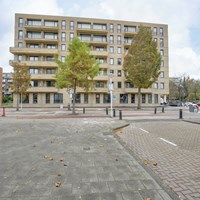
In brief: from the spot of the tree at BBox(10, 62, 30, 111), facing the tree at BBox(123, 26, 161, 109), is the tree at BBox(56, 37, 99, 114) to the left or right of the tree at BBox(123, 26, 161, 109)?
right

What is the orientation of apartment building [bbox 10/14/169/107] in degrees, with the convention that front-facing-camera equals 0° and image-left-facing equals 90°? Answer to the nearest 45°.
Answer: approximately 0°

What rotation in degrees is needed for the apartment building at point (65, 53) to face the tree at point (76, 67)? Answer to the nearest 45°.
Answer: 0° — it already faces it
